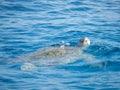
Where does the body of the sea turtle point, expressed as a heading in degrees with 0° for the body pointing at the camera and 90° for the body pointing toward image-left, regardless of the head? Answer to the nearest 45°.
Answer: approximately 270°
